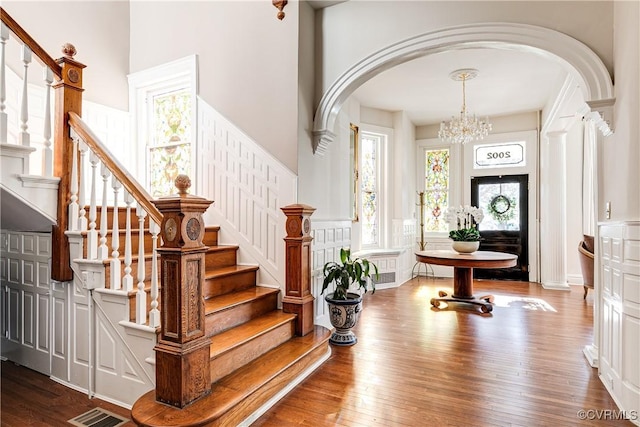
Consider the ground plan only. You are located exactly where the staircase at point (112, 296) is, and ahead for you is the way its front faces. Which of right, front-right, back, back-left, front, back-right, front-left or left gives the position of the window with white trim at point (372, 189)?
left

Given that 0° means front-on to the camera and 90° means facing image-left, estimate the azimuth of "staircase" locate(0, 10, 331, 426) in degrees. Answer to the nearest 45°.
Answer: approximately 315°

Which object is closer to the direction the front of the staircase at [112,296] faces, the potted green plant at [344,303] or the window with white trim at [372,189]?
the potted green plant

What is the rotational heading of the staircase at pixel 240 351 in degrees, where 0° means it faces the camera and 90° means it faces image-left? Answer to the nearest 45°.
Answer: approximately 315°

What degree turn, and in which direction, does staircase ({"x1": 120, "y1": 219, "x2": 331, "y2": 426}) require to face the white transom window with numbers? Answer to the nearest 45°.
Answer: approximately 90° to its left

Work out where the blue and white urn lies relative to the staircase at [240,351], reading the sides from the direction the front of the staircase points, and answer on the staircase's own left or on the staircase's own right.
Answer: on the staircase's own left

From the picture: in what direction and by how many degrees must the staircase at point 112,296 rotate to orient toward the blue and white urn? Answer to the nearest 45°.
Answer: approximately 45° to its left

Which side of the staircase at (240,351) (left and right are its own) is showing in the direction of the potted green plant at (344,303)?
left

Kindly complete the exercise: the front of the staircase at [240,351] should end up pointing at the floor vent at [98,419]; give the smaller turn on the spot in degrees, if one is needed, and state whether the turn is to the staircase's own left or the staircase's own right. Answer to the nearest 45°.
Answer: approximately 135° to the staircase's own right

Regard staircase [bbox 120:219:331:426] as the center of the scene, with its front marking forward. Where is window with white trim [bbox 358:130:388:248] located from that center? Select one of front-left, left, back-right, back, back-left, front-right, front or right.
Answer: left
